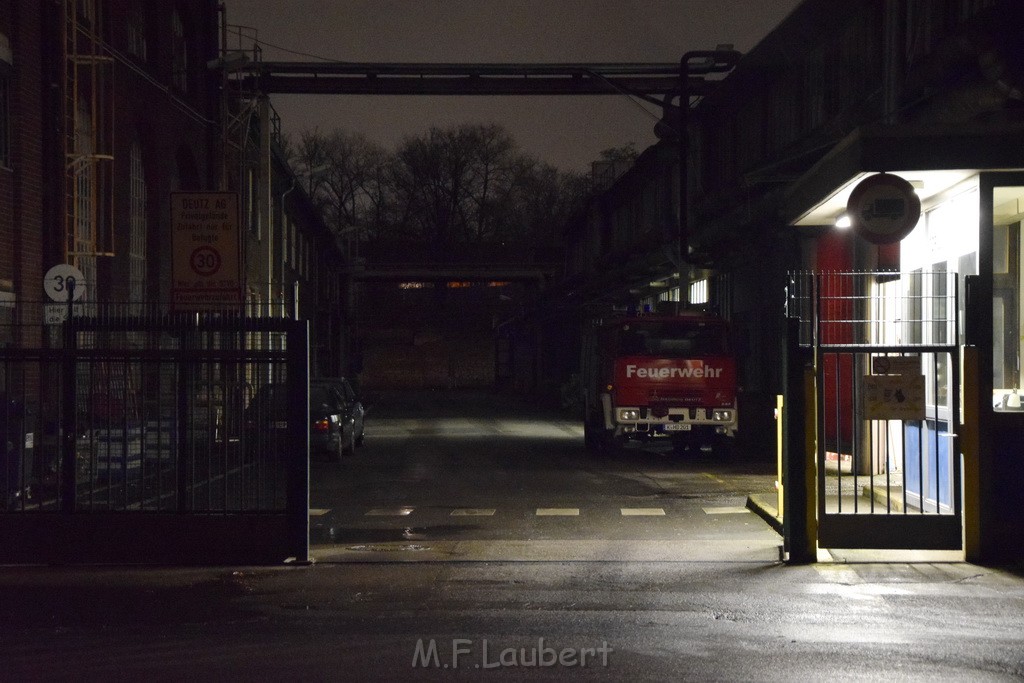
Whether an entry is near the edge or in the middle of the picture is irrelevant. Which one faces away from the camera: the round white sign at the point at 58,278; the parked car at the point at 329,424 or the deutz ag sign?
the parked car

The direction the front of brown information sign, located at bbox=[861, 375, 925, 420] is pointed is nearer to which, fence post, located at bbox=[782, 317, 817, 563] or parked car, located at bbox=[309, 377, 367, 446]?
the fence post

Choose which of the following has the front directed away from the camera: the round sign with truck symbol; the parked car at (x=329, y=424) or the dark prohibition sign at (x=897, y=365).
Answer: the parked car

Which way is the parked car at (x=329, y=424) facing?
away from the camera

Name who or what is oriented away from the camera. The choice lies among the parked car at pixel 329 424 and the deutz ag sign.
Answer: the parked car

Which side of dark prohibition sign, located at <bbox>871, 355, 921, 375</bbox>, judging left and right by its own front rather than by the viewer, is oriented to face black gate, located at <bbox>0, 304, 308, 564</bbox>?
right

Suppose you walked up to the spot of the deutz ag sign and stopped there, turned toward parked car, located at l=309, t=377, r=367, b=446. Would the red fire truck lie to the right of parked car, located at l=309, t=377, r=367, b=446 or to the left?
right

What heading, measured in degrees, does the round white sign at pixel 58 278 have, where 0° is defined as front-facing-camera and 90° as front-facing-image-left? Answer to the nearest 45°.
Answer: approximately 0°
